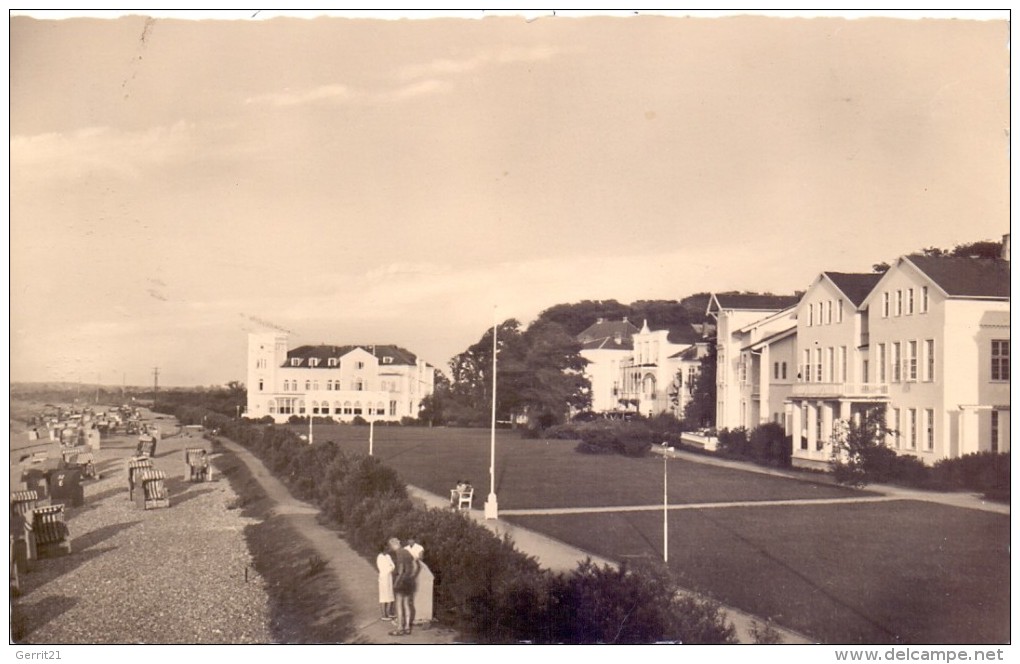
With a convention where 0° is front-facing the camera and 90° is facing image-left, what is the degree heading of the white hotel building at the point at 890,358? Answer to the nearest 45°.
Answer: approximately 45°

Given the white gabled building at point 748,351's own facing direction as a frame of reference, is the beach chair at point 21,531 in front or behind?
in front

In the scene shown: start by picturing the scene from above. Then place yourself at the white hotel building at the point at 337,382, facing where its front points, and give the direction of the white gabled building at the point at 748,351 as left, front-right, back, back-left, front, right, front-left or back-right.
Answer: left
